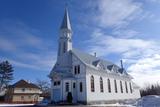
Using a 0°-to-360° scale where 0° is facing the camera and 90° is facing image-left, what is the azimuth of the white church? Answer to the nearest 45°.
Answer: approximately 45°
